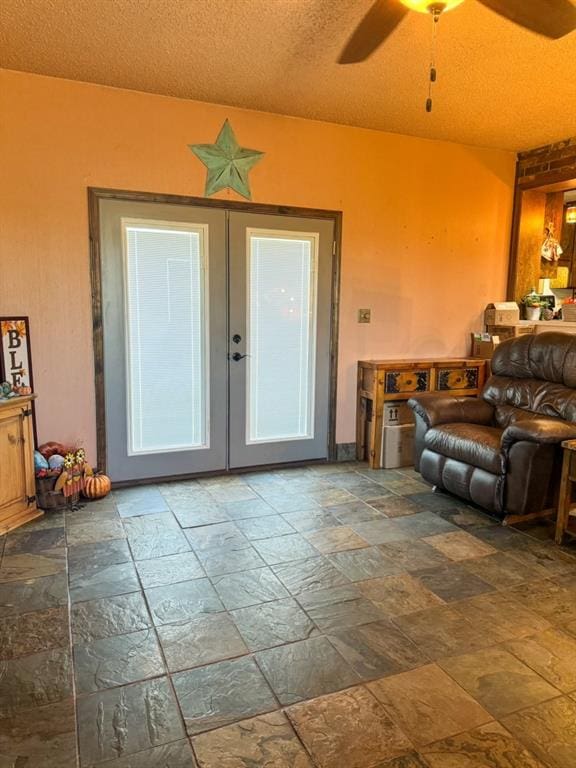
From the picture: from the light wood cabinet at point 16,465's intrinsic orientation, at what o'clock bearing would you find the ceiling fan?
The ceiling fan is roughly at 12 o'clock from the light wood cabinet.

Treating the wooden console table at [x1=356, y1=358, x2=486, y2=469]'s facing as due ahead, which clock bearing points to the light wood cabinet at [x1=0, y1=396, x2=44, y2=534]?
The light wood cabinet is roughly at 3 o'clock from the wooden console table.

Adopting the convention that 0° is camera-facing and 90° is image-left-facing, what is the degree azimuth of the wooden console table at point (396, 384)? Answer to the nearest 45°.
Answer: approximately 315°

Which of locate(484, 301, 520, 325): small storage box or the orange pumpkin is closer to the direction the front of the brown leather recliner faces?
the orange pumpkin

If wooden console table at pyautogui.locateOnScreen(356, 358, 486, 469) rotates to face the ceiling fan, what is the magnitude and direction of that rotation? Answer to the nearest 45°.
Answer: approximately 45° to its right

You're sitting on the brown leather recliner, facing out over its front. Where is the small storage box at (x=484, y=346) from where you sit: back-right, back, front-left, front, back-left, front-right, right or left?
back-right

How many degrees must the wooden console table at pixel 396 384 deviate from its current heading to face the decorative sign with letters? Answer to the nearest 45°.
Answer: approximately 90° to its right

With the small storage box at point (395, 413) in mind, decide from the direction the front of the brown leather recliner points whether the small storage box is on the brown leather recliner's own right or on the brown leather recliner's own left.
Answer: on the brown leather recliner's own right

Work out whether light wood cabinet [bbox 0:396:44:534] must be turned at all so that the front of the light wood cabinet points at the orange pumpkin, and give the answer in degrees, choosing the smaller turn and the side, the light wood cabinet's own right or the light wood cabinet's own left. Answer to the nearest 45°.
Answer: approximately 45° to the light wood cabinet's own left

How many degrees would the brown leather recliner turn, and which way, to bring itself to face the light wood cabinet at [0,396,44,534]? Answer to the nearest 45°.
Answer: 0° — it already faces it

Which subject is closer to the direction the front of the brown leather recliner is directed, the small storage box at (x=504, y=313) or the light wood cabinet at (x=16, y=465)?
the light wood cabinet

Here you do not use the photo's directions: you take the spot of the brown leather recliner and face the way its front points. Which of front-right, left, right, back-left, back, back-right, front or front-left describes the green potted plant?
back-right
